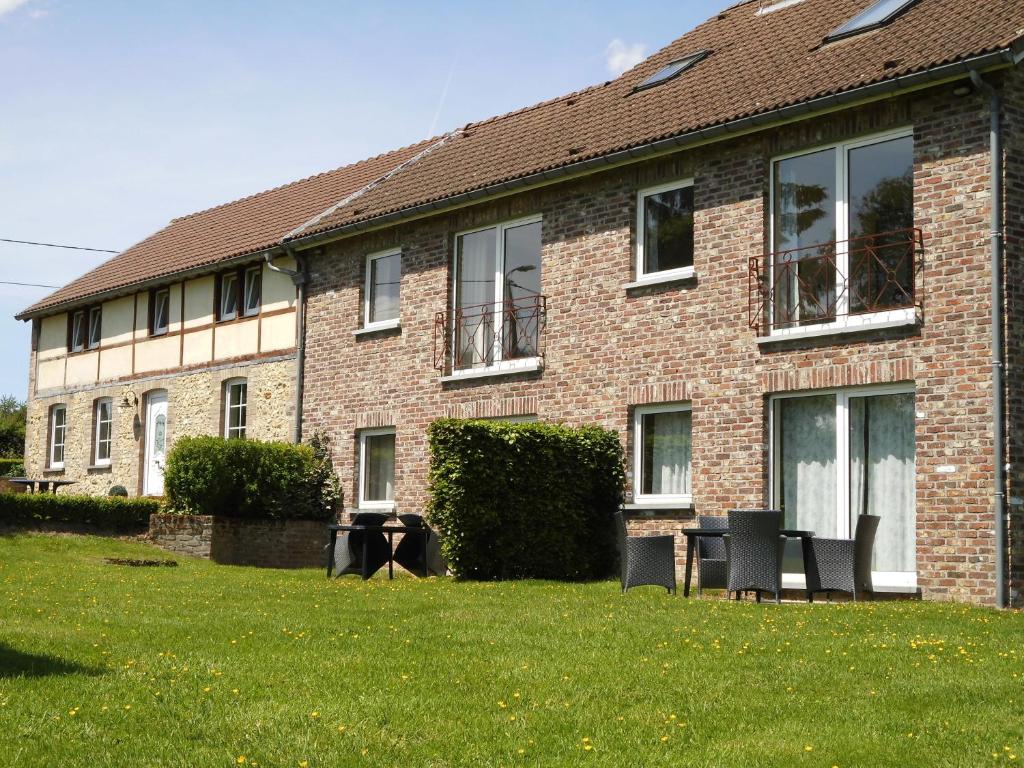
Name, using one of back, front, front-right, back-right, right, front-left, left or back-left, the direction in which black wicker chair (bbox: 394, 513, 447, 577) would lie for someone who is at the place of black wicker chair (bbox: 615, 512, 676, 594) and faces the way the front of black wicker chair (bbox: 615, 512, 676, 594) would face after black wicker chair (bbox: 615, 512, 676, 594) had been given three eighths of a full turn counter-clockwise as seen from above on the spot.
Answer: front

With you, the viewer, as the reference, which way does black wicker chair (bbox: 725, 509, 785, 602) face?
facing away from the viewer

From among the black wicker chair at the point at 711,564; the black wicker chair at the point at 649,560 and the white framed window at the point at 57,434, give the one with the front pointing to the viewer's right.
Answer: the black wicker chair at the point at 649,560

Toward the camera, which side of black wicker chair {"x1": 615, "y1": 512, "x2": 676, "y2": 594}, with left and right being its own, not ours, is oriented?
right

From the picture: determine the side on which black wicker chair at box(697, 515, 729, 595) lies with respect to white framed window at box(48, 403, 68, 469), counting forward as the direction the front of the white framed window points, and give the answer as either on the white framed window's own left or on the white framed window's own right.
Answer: on the white framed window's own left

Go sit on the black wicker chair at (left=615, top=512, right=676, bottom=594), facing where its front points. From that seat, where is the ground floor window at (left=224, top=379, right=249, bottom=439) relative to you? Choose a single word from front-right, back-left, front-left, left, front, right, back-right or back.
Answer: back-left

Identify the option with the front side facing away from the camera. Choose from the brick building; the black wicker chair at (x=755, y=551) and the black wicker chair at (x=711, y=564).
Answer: the black wicker chair at (x=755, y=551)

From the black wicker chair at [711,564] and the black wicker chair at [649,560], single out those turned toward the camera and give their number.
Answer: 1

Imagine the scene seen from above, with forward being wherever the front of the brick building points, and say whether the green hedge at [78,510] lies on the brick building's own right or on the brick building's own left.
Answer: on the brick building's own right
